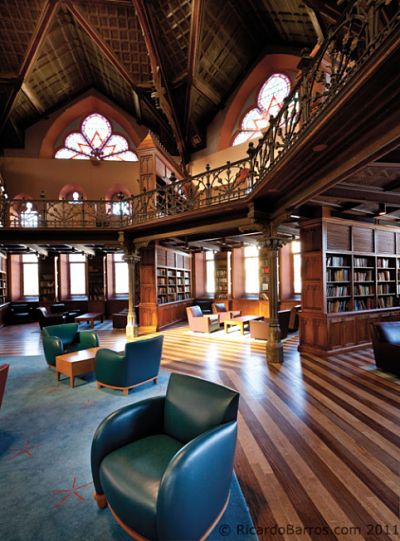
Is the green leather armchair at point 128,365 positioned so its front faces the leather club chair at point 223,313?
no

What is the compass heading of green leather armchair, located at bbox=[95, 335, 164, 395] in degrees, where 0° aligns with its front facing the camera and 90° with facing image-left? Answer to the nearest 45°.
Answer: approximately 135°

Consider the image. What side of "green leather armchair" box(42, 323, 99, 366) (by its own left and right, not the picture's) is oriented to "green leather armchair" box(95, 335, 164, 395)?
front

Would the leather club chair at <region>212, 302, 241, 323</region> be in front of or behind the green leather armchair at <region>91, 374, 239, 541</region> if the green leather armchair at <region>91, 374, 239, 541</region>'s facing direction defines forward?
behind

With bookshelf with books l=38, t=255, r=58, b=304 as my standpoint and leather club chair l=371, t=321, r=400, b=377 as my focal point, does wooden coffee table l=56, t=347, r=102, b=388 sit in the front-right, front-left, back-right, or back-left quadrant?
front-right

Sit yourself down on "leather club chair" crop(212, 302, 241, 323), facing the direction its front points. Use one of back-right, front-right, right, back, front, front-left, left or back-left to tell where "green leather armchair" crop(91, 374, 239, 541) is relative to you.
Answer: front-right

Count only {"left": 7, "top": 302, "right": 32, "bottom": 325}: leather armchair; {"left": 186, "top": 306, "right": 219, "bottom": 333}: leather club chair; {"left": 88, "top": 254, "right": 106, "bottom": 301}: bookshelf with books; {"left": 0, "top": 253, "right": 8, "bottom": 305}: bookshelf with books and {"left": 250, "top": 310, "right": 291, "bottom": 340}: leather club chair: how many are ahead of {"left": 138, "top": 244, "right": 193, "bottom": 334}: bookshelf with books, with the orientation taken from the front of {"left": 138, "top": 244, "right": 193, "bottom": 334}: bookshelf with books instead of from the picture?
2

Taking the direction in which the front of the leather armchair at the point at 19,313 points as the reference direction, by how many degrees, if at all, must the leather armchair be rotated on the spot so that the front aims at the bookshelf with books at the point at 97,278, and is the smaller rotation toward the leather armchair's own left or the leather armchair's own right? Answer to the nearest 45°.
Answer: approximately 90° to the leather armchair's own left

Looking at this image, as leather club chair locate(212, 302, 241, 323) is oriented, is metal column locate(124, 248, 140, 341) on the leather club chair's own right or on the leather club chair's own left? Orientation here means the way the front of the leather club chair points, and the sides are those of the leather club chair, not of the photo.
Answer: on the leather club chair's own right

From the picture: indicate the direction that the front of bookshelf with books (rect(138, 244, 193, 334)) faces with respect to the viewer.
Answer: facing the viewer and to the right of the viewer

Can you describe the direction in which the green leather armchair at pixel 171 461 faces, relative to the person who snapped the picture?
facing the viewer and to the left of the viewer
